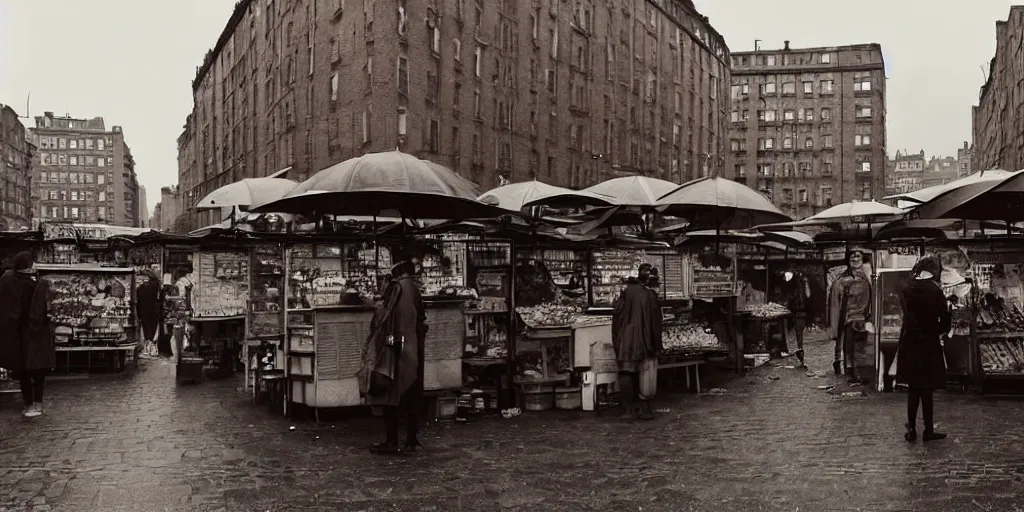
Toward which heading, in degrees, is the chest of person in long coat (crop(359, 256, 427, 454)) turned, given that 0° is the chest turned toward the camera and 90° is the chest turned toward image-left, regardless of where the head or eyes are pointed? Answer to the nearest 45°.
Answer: approximately 90°

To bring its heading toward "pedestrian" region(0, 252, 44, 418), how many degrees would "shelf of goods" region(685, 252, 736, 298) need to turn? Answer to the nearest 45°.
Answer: approximately 45° to its right

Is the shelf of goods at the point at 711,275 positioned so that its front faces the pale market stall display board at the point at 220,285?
no

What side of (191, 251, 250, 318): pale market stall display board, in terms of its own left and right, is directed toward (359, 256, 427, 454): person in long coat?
front

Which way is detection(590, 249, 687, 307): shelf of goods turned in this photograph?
toward the camera

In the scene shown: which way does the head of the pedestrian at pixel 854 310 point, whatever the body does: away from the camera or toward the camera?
toward the camera

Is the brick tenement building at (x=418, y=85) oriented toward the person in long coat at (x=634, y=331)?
yes

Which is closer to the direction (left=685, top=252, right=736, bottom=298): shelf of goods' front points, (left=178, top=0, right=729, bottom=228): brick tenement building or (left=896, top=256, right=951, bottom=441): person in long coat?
the person in long coat

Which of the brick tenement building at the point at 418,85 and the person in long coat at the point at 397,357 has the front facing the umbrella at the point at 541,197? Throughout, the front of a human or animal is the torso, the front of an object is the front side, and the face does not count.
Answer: the brick tenement building

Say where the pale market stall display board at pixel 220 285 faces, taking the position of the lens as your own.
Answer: facing the viewer

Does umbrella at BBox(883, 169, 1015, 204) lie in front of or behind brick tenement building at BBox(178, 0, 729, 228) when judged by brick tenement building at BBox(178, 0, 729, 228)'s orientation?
in front

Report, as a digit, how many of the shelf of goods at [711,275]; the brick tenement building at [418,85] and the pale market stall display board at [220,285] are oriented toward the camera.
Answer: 3

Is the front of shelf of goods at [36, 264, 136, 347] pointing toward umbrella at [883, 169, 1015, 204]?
no

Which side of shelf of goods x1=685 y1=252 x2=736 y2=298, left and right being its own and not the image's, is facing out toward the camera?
front

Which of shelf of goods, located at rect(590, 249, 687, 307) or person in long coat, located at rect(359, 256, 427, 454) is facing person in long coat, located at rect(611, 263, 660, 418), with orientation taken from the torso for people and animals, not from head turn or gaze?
the shelf of goods

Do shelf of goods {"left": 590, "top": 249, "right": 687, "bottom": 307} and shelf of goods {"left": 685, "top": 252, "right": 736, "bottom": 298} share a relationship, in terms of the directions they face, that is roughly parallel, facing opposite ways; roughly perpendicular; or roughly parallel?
roughly parallel

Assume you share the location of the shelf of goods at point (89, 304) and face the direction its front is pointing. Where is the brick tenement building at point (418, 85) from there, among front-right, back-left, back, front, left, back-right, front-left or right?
back-left

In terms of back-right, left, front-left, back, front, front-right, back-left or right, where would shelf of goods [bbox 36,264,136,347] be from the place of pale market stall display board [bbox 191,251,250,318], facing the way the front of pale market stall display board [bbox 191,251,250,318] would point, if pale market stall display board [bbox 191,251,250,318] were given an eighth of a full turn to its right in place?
right

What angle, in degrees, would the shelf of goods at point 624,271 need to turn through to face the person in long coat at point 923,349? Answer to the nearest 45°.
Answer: approximately 45° to its left
